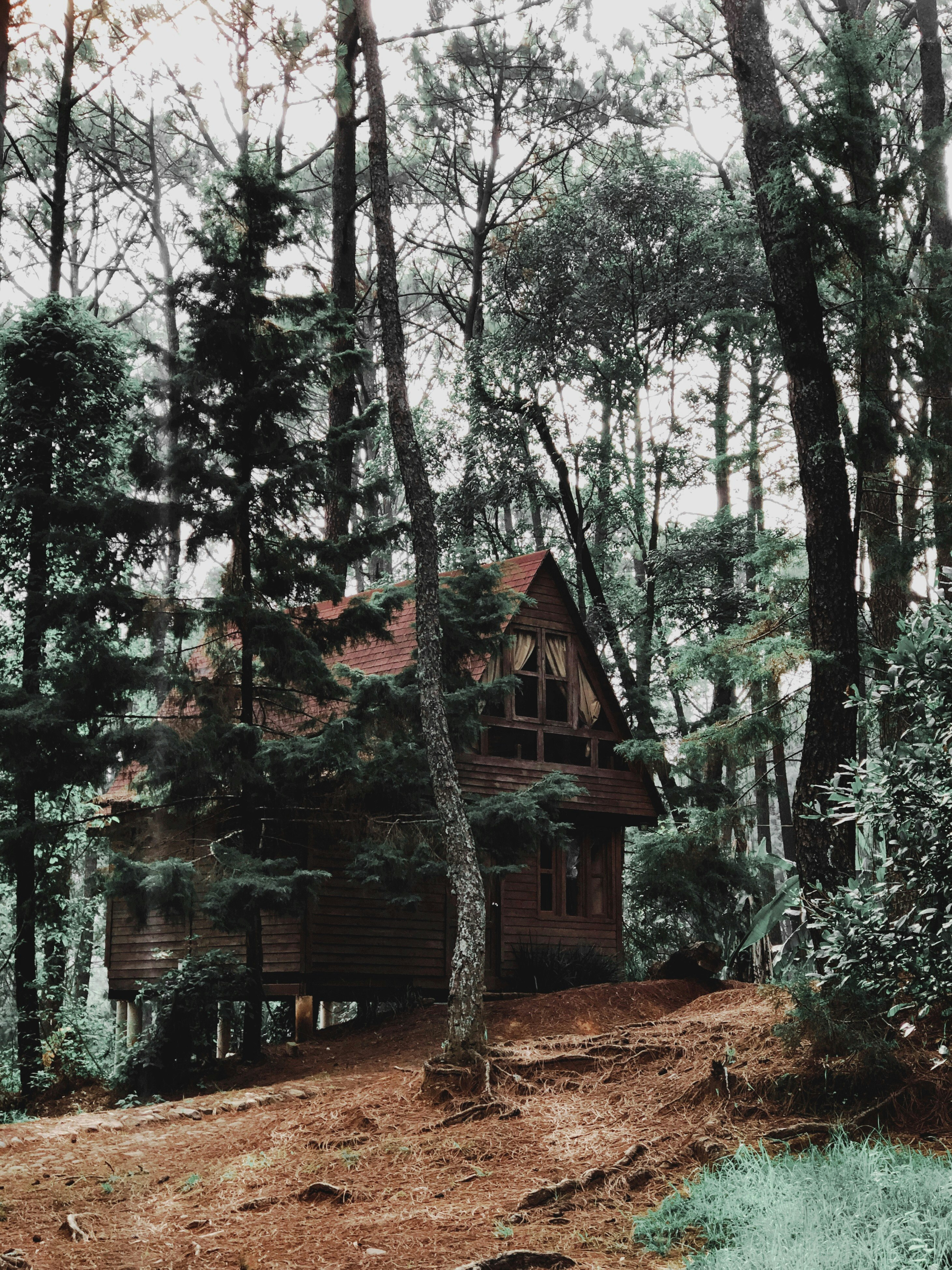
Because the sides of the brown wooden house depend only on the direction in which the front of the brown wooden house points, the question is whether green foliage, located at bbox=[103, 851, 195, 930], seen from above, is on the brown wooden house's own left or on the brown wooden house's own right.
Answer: on the brown wooden house's own right

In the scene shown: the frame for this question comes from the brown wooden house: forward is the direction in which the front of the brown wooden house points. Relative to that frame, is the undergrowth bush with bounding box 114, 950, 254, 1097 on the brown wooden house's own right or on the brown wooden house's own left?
on the brown wooden house's own right

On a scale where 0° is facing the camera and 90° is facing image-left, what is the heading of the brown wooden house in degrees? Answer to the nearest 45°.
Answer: approximately 315°

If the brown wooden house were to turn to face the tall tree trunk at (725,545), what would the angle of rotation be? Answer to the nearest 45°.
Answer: approximately 90° to its left

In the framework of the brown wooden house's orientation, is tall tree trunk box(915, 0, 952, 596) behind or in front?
in front

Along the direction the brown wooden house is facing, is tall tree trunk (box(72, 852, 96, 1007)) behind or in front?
behind

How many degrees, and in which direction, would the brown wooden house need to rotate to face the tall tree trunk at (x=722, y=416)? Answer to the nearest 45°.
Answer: approximately 90° to its left

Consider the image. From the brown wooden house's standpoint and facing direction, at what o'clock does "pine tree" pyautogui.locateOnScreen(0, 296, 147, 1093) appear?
The pine tree is roughly at 3 o'clock from the brown wooden house.
